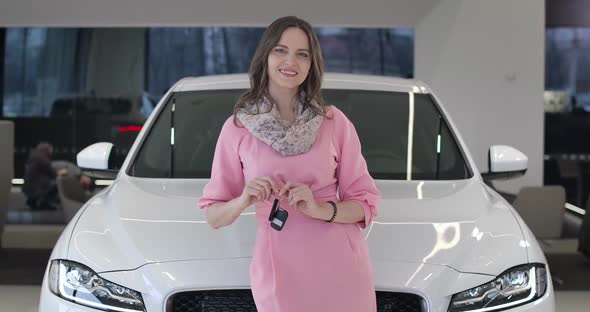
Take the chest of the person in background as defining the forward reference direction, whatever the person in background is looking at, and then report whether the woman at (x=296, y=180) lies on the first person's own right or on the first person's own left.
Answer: on the first person's own right

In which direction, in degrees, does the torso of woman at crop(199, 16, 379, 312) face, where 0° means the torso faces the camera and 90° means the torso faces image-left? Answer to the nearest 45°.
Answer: approximately 0°

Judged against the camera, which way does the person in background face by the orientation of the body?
to the viewer's right

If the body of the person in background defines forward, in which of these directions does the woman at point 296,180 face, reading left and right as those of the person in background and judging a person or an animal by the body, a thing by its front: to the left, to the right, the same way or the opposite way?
to the right

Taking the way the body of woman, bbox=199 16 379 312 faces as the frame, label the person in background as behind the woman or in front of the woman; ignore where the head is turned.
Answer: behind
